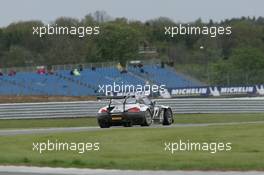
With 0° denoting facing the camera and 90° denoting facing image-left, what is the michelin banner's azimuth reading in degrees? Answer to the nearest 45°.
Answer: approximately 0°

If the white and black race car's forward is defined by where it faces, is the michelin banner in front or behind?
in front

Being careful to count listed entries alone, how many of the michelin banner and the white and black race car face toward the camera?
1

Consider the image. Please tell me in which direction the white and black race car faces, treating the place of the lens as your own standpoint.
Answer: facing away from the viewer and to the right of the viewer

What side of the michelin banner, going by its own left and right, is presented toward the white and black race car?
front
